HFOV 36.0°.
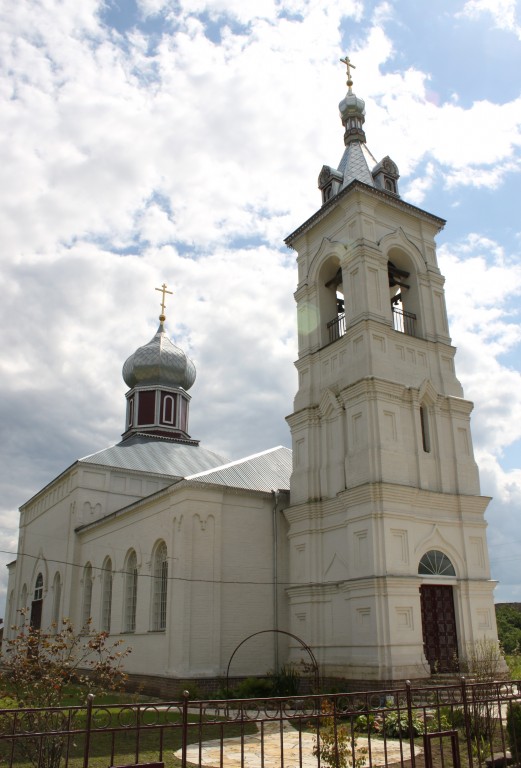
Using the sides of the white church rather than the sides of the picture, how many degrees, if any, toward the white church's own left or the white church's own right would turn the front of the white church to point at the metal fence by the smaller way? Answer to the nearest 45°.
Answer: approximately 45° to the white church's own right

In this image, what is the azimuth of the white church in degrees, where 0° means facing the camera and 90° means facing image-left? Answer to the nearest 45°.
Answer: approximately 315°

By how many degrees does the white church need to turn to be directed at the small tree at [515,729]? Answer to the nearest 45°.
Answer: approximately 45° to its right
